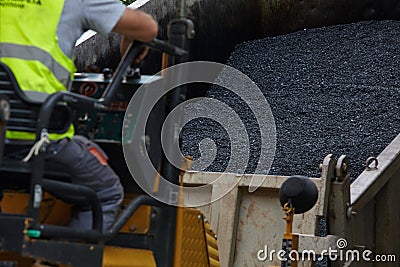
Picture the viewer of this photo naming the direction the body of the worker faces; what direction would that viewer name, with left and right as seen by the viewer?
facing away from the viewer and to the right of the viewer

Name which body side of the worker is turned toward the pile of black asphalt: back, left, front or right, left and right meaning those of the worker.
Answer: front
